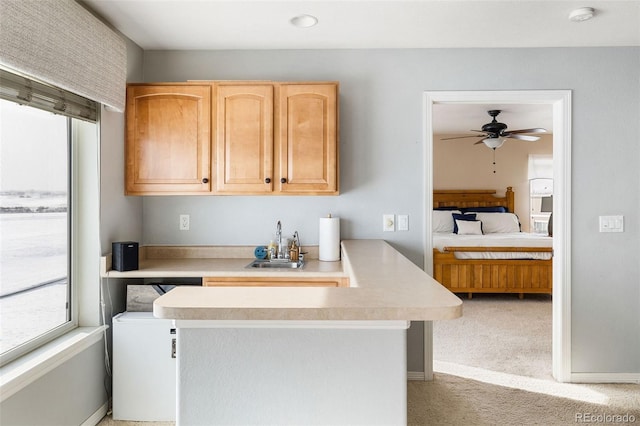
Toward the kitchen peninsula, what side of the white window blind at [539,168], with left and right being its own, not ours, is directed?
front

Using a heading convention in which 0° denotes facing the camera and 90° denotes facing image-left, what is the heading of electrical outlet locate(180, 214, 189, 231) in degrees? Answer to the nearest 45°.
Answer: approximately 0°

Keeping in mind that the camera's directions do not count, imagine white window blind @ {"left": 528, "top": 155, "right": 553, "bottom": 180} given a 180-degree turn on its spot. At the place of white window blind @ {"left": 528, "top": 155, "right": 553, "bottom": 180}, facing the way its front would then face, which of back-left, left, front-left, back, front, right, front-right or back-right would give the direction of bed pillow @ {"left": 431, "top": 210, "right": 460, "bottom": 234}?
back-left

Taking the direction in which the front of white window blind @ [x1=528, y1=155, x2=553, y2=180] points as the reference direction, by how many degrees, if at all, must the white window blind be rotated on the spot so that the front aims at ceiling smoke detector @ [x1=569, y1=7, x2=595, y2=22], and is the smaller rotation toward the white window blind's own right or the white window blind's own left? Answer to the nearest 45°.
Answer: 0° — it already faces it

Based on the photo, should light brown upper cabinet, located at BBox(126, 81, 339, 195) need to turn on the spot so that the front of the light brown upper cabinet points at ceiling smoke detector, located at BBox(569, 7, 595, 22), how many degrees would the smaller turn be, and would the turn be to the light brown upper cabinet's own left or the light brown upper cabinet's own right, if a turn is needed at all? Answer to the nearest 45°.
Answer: approximately 90° to the light brown upper cabinet's own left

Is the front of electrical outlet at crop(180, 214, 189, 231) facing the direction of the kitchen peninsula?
yes

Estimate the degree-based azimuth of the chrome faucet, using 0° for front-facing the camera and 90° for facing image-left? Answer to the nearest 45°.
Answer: approximately 0°
